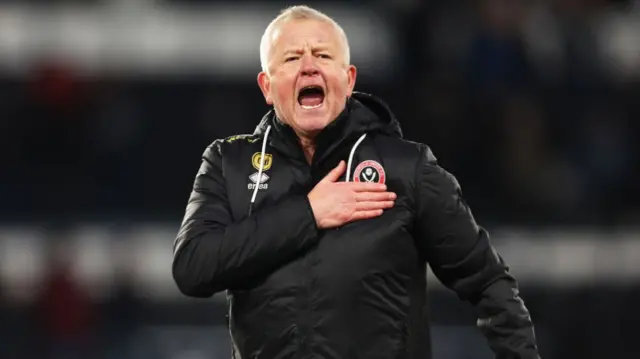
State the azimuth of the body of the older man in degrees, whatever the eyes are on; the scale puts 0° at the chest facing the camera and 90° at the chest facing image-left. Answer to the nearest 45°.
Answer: approximately 0°
